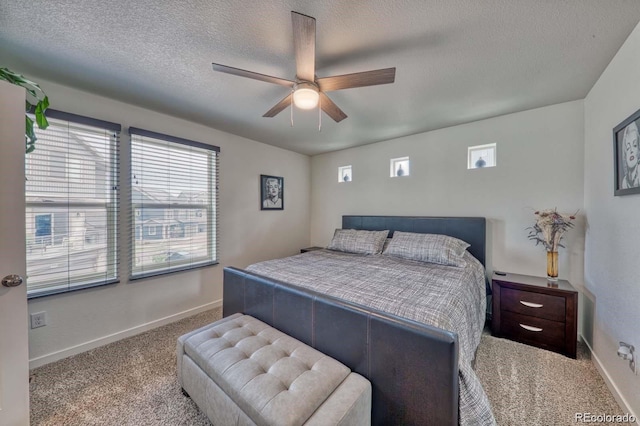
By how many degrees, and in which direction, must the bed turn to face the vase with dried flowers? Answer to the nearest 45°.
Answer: approximately 180°

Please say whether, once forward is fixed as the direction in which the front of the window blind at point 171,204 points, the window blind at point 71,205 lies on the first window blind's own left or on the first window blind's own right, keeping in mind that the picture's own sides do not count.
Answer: on the first window blind's own right

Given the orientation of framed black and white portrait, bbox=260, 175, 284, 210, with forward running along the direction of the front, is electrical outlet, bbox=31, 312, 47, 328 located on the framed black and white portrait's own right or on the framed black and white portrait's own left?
on the framed black and white portrait's own right

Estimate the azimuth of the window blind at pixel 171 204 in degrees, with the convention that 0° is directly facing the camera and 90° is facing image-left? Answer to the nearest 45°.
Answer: approximately 315°

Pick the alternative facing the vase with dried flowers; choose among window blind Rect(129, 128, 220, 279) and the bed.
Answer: the window blind

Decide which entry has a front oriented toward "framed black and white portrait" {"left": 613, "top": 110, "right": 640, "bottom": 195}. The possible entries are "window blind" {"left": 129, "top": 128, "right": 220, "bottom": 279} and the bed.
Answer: the window blind

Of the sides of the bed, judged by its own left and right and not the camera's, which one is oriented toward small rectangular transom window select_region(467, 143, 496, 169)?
back
